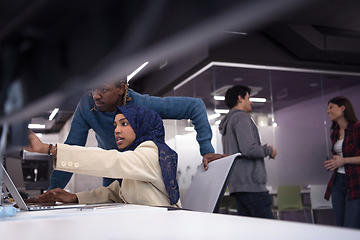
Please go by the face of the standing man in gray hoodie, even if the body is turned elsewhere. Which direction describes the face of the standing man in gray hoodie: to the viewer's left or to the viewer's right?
to the viewer's right

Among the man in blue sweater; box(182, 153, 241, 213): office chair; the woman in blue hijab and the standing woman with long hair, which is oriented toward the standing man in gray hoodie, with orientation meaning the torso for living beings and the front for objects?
the standing woman with long hair

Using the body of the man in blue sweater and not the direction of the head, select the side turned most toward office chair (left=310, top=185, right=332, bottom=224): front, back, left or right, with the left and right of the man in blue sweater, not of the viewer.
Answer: back

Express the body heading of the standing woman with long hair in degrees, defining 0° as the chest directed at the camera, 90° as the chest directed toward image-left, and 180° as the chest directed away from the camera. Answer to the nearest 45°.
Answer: approximately 45°

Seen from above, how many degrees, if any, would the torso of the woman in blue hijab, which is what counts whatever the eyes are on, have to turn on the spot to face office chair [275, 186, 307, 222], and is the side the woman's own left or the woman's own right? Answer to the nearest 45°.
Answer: approximately 135° to the woman's own right

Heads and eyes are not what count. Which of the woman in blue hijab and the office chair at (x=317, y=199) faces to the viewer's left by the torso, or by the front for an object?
the woman in blue hijab

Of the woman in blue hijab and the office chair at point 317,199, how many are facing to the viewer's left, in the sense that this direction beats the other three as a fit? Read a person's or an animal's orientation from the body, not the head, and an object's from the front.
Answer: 1

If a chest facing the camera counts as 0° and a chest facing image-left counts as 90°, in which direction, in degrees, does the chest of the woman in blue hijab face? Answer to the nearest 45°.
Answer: approximately 90°

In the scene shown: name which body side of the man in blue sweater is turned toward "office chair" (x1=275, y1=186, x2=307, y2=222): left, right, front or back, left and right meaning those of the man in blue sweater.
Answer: back
